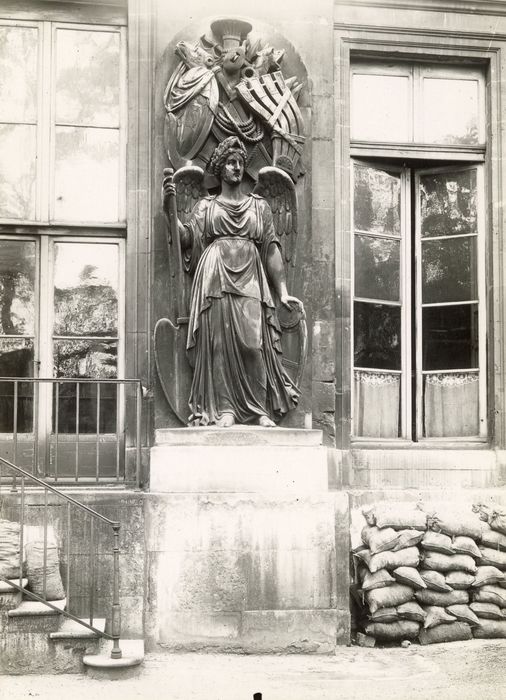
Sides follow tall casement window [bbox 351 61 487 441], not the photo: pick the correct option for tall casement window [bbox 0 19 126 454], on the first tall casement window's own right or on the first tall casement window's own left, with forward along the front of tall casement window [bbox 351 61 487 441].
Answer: on the first tall casement window's own right

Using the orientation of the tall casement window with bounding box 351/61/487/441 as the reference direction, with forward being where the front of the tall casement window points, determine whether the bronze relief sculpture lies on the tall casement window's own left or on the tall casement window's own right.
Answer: on the tall casement window's own right

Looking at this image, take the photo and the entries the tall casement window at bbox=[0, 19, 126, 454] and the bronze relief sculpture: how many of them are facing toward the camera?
2

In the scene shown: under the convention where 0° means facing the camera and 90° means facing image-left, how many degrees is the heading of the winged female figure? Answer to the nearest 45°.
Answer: approximately 0°

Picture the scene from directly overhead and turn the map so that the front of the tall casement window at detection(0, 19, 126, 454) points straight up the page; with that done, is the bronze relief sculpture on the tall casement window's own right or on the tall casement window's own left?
on the tall casement window's own left

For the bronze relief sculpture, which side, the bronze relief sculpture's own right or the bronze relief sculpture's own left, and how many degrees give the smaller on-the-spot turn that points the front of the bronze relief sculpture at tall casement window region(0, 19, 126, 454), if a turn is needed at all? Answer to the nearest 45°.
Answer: approximately 90° to the bronze relief sculpture's own right

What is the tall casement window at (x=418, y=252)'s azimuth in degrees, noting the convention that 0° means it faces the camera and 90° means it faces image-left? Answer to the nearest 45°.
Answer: approximately 0°
